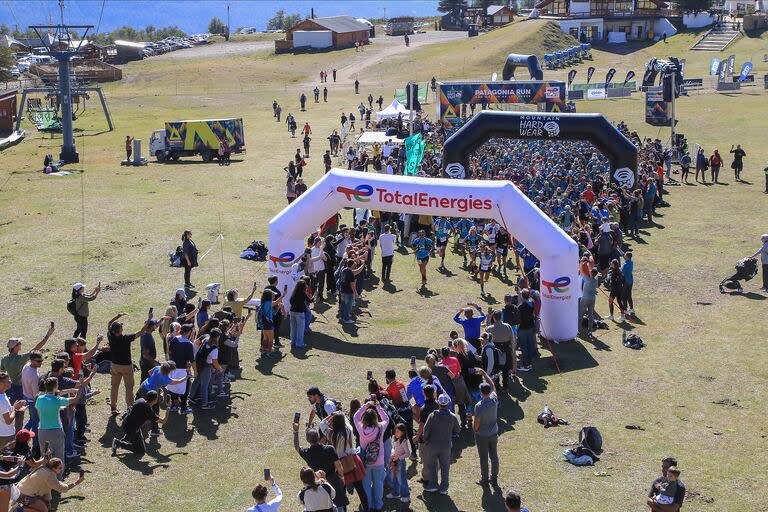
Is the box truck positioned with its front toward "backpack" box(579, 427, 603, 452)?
no

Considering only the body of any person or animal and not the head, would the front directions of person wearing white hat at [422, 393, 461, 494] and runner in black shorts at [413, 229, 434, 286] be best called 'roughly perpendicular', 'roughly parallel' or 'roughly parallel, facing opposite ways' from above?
roughly parallel, facing opposite ways

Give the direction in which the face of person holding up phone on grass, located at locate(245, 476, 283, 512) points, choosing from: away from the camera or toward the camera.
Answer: away from the camera

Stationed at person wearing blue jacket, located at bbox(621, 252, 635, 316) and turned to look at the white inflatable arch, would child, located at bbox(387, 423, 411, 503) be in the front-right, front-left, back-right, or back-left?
front-left

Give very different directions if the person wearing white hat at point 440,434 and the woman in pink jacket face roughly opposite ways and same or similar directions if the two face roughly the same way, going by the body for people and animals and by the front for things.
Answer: same or similar directions

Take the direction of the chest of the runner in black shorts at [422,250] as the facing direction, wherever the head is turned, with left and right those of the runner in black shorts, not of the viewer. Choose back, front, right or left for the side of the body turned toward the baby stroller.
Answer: left

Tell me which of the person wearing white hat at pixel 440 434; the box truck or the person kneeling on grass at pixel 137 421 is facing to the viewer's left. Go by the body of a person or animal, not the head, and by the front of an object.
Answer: the box truck

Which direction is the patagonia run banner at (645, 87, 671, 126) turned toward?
toward the camera

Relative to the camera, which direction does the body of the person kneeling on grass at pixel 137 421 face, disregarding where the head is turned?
to the viewer's right

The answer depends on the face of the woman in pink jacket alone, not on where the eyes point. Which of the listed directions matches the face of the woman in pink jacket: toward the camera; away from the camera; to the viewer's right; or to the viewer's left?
away from the camera

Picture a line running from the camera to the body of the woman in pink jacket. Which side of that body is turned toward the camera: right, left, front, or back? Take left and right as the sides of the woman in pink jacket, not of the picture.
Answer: back

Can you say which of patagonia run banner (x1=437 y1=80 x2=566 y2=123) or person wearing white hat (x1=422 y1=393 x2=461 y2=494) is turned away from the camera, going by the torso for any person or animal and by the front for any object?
the person wearing white hat

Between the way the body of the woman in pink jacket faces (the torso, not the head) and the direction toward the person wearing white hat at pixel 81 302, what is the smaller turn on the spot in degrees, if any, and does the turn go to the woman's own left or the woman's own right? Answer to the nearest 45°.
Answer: approximately 45° to the woman's own left

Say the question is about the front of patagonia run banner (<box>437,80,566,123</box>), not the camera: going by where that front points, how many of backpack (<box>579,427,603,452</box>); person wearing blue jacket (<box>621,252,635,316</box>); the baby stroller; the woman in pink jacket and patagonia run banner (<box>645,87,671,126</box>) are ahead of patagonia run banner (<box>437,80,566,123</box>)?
4

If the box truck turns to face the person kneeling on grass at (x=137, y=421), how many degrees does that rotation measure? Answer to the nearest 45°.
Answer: approximately 90° to its left

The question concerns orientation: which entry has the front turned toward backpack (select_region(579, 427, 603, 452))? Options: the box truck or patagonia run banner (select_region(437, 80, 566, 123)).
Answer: the patagonia run banner
